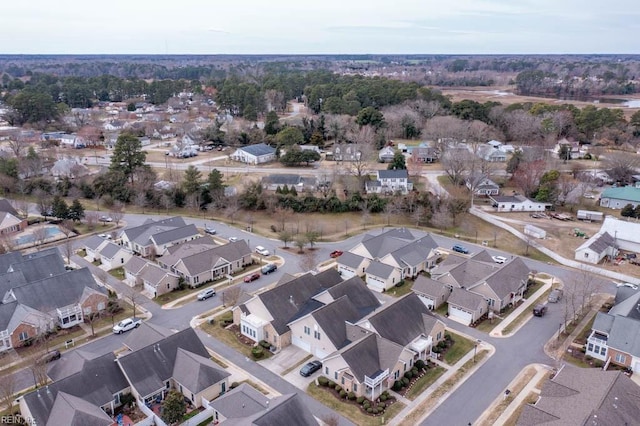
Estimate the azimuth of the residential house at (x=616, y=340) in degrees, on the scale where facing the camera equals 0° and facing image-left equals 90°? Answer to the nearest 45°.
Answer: approximately 45°

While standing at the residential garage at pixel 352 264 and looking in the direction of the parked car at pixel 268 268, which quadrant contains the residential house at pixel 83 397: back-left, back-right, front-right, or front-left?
front-left

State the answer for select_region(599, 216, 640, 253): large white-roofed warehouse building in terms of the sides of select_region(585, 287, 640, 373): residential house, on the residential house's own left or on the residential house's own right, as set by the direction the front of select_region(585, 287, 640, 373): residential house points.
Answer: on the residential house's own right

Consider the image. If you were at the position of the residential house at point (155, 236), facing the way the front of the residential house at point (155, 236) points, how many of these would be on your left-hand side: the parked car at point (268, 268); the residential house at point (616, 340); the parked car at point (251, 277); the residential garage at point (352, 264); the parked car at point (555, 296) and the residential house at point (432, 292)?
6

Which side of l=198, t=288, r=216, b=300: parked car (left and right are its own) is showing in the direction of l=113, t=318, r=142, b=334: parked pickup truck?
front

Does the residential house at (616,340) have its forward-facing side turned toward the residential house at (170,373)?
yes

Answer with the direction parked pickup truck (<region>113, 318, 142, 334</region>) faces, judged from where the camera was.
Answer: facing the viewer and to the left of the viewer

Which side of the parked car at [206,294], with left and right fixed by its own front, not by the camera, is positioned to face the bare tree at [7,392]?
front

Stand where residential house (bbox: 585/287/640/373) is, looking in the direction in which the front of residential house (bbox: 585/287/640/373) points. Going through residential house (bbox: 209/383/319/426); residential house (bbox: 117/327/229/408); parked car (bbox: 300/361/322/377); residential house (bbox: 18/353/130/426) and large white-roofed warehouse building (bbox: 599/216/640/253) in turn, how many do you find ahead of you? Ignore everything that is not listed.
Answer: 4

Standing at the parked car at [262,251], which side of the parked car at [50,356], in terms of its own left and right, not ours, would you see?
back

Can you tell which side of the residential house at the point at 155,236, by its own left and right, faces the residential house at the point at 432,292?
left

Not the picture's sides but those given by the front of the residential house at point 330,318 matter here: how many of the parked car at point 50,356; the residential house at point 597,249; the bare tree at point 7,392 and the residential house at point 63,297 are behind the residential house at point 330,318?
1

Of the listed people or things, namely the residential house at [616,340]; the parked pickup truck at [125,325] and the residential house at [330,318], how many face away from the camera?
0

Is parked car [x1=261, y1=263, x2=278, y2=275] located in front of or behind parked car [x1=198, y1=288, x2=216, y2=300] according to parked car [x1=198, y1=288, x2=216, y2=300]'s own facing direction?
behind

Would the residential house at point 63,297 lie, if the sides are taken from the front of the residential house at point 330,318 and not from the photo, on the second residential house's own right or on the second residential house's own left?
on the second residential house's own right
